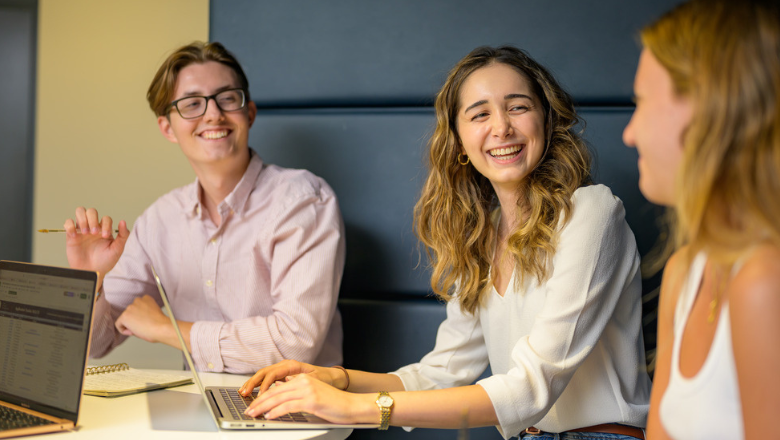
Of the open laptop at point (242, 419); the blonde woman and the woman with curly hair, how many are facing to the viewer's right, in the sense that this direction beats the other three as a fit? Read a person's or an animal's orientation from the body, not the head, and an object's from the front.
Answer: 1

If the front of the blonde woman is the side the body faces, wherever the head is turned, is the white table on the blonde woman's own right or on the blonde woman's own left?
on the blonde woman's own right

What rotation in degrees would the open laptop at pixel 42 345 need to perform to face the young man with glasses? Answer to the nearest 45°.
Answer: approximately 180°

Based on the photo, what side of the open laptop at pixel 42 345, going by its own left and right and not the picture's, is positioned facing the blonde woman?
left

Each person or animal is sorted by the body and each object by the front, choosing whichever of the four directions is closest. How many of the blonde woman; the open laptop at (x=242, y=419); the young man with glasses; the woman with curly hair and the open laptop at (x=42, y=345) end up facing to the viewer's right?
1

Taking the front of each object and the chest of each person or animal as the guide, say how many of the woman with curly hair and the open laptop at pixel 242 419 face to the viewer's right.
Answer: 1

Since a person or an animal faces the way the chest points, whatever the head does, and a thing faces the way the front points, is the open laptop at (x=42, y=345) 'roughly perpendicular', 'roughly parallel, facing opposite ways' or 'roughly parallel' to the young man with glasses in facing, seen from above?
roughly parallel

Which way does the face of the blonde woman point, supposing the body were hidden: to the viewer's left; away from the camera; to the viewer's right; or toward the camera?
to the viewer's left

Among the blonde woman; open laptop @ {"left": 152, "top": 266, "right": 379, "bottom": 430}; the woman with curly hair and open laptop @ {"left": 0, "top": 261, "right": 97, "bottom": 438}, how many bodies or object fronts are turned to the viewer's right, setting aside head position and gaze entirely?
1

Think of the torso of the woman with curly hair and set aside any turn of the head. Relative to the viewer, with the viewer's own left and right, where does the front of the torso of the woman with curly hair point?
facing the viewer and to the left of the viewer

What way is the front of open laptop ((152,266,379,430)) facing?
to the viewer's right

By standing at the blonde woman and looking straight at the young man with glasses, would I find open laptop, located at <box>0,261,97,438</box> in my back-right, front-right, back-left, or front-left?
front-left

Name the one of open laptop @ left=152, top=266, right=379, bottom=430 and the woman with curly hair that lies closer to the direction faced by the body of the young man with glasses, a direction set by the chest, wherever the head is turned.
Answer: the open laptop

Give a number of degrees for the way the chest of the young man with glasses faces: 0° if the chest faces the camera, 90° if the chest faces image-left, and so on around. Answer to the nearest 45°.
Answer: approximately 45°
